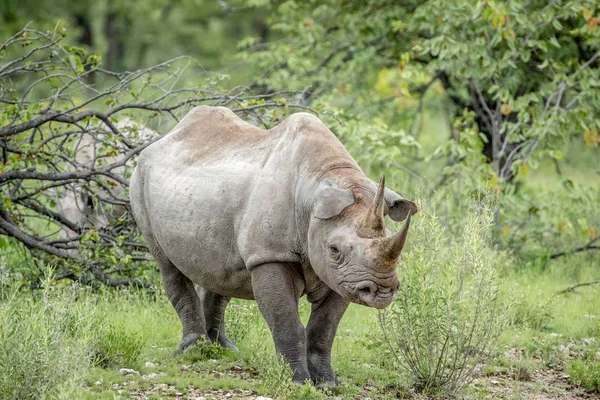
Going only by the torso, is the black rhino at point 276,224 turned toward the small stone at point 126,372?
no

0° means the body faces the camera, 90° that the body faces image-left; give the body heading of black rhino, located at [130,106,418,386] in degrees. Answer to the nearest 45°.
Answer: approximately 315°

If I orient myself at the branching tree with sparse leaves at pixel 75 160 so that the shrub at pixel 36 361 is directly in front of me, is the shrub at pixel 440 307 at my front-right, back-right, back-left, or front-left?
front-left

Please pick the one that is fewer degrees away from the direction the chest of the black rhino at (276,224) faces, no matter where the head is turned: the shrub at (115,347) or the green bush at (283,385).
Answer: the green bush

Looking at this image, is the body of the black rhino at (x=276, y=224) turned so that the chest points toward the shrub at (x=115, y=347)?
no

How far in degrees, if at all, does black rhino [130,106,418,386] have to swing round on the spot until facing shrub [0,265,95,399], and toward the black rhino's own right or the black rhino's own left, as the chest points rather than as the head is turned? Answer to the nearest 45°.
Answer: approximately 90° to the black rhino's own right

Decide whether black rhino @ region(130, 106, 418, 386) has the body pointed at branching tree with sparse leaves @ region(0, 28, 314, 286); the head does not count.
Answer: no

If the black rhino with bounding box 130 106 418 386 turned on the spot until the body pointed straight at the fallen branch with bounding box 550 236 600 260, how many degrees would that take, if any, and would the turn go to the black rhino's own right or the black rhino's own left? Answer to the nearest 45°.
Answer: approximately 90° to the black rhino's own left

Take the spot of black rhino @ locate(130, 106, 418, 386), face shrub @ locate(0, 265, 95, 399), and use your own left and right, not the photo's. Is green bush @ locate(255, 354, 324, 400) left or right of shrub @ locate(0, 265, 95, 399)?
left

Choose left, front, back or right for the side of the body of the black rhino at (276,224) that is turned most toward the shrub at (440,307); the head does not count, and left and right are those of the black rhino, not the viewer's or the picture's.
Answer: front
